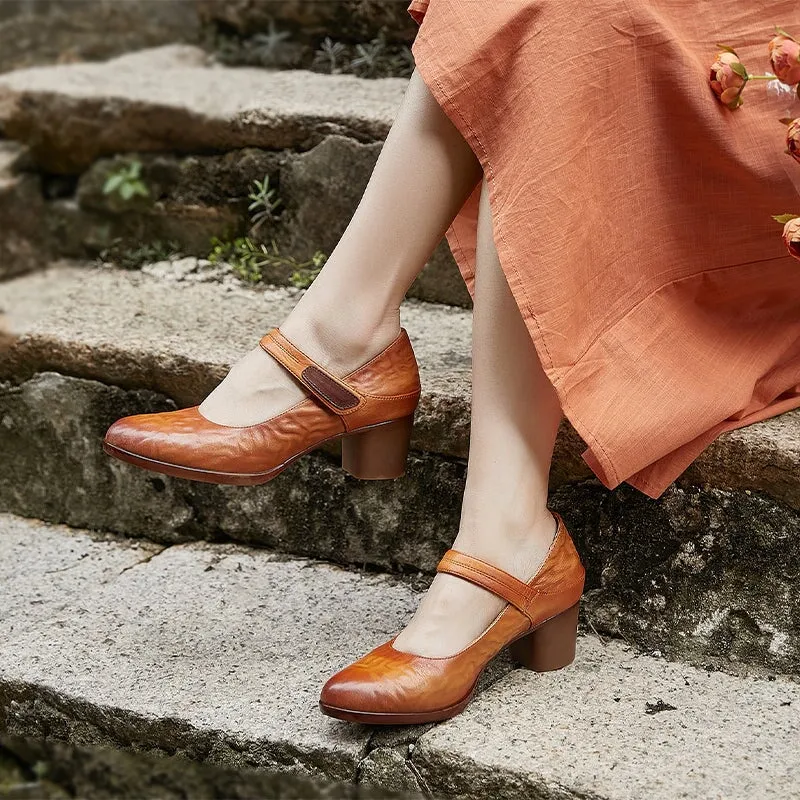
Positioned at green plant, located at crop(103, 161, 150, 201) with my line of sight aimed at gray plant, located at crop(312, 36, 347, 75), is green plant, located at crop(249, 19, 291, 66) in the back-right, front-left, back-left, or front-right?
front-left

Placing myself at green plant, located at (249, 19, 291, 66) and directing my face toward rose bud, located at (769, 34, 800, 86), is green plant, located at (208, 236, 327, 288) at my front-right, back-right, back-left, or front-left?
front-right

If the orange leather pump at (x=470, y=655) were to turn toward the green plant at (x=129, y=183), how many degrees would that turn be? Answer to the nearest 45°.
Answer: approximately 90° to its right

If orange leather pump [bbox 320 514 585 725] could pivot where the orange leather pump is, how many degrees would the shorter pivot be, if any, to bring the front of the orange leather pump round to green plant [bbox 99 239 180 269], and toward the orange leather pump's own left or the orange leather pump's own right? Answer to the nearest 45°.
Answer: approximately 90° to the orange leather pump's own right

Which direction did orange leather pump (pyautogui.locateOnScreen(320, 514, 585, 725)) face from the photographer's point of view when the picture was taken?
facing the viewer and to the left of the viewer
